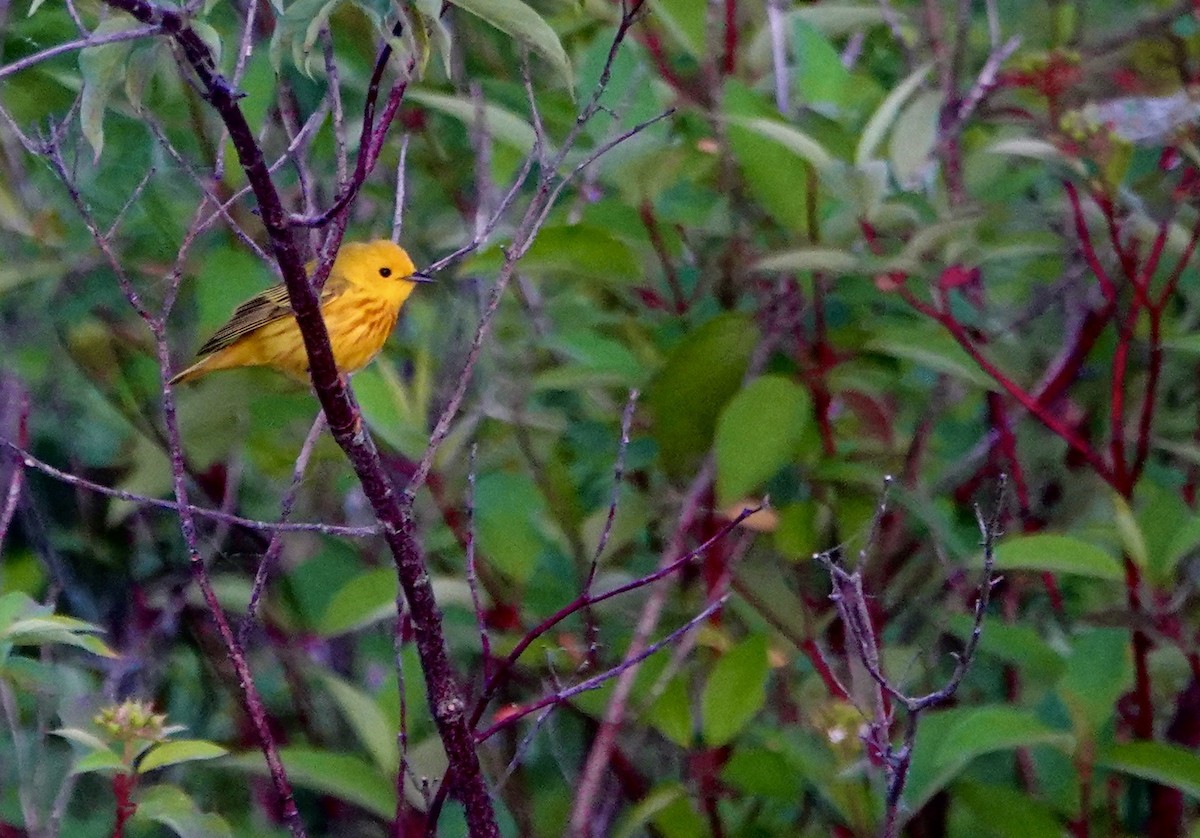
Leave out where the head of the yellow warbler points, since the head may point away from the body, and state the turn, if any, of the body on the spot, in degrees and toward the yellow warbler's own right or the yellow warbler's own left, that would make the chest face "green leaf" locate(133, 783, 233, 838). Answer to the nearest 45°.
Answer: approximately 90° to the yellow warbler's own right

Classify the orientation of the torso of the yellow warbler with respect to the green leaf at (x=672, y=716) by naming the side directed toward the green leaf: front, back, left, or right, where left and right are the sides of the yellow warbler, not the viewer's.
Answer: front

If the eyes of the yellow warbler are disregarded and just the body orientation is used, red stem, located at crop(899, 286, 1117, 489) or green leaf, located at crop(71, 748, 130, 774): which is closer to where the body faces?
the red stem

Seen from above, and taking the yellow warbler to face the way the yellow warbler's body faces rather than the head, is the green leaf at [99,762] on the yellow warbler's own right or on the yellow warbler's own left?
on the yellow warbler's own right

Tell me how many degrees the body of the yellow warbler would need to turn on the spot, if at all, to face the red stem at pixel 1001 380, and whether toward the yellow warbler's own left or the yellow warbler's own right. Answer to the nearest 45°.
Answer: approximately 45° to the yellow warbler's own left

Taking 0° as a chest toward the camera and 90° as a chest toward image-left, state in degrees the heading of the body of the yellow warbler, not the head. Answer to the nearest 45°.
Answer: approximately 270°
